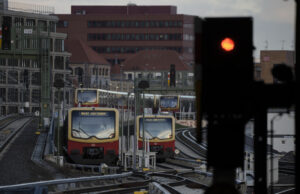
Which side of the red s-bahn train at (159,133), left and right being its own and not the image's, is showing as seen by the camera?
front

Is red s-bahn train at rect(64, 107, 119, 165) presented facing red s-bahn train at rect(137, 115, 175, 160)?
no

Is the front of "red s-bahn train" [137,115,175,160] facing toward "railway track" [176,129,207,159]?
no

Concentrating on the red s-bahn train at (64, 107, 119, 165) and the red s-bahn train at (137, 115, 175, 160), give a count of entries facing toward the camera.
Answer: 2

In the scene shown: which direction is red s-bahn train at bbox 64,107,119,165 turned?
toward the camera

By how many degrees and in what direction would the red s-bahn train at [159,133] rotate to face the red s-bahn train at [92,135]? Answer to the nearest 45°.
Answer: approximately 45° to its right

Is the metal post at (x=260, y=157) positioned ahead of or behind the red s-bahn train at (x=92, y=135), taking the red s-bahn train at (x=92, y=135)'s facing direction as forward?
ahead

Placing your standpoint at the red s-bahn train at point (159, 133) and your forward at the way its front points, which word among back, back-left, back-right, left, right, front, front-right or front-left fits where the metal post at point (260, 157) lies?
front

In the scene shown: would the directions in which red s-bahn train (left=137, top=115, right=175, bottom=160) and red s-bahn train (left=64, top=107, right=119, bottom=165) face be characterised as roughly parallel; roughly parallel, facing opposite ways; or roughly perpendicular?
roughly parallel

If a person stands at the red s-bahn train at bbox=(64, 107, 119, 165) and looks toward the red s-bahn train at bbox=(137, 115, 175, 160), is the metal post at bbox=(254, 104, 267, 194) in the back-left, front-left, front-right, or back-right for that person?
back-right
